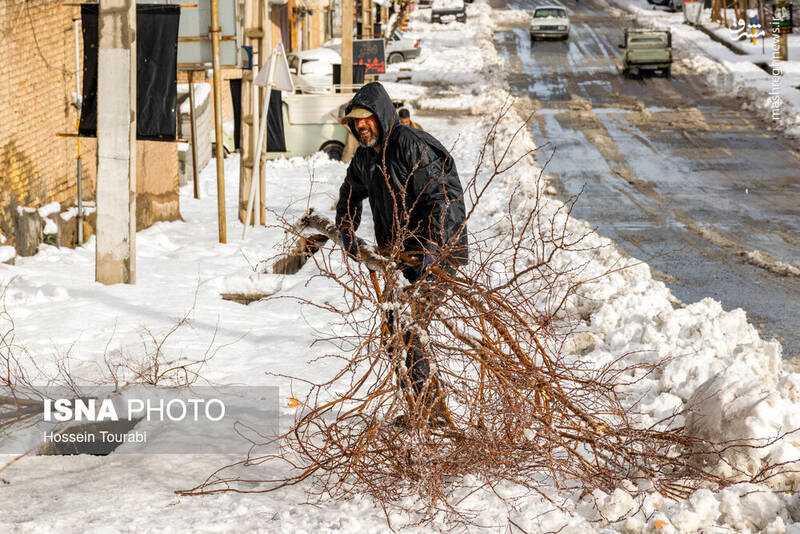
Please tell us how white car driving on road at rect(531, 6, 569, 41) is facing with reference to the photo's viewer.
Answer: facing the viewer

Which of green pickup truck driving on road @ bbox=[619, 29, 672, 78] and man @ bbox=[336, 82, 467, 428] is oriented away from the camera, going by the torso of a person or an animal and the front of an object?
the green pickup truck driving on road

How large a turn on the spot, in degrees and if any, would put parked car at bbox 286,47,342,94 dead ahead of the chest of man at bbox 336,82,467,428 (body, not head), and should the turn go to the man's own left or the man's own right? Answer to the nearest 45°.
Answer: approximately 135° to the man's own right

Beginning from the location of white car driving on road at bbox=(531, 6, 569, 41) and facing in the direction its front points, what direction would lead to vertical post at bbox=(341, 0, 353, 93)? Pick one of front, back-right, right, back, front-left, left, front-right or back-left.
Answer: front

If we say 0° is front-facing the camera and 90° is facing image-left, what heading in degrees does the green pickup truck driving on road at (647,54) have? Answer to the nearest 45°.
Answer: approximately 180°

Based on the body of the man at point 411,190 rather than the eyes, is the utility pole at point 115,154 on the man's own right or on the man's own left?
on the man's own right

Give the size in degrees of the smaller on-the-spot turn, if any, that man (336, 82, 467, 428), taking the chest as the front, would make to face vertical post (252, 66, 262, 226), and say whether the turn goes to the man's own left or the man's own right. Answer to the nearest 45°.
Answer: approximately 135° to the man's own right

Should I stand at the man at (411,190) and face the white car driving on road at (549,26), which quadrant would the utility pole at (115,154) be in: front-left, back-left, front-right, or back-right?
front-left

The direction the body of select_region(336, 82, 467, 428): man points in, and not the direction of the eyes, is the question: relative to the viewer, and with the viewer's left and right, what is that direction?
facing the viewer and to the left of the viewer

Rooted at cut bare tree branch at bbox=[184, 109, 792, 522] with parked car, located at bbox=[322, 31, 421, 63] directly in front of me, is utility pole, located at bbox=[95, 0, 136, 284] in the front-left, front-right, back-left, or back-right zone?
front-left

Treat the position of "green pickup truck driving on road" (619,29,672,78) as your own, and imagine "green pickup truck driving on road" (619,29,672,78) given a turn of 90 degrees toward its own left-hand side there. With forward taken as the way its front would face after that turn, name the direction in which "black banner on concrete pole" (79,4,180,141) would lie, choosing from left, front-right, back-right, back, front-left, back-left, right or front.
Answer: left

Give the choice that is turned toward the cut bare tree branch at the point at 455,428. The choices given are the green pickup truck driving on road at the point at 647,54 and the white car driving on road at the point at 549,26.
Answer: the white car driving on road at the point at 549,26

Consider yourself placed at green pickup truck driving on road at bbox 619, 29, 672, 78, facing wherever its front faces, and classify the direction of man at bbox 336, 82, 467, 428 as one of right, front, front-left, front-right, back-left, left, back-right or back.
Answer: back

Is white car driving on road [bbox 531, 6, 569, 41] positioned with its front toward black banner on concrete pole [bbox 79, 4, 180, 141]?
yes

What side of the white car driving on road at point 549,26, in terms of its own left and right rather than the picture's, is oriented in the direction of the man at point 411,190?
front

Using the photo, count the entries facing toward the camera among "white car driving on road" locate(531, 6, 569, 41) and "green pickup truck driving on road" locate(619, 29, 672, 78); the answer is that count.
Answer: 1

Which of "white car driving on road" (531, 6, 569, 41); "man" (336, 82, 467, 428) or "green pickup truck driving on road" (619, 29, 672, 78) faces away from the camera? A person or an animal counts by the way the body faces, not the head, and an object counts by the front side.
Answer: "green pickup truck driving on road" (619, 29, 672, 78)

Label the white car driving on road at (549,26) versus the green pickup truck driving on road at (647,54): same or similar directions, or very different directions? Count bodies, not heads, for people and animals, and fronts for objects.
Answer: very different directions
